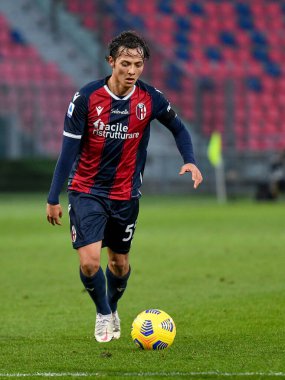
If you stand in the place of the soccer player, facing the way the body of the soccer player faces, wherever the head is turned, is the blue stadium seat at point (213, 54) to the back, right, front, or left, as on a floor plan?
back

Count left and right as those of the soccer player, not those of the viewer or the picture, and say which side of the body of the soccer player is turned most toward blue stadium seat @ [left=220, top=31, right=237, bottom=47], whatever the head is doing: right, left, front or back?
back

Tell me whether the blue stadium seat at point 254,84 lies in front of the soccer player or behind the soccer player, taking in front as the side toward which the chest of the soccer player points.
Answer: behind
